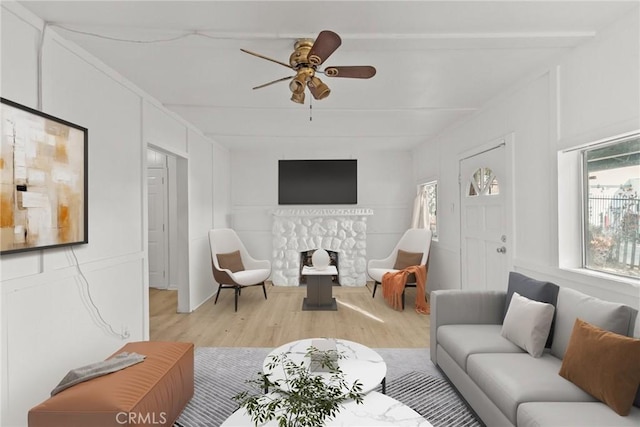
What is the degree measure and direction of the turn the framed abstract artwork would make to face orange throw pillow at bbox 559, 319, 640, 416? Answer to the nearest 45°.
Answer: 0° — it already faces it

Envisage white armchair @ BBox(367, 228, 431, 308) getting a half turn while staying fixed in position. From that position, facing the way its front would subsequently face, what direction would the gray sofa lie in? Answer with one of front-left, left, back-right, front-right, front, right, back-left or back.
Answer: back-right

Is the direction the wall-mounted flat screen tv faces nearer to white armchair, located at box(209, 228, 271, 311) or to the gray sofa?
the gray sofa

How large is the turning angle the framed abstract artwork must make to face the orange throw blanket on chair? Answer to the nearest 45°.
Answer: approximately 45° to its left

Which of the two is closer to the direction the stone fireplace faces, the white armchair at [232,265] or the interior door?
the white armchair

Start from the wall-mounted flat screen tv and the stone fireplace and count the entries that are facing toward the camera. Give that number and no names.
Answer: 2

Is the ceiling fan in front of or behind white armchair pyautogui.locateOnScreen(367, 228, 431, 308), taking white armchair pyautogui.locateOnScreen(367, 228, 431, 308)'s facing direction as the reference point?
in front

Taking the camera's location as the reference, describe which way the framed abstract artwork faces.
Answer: facing the viewer and to the right of the viewer

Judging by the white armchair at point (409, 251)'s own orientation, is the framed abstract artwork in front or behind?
in front

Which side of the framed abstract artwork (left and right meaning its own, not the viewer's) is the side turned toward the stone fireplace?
left

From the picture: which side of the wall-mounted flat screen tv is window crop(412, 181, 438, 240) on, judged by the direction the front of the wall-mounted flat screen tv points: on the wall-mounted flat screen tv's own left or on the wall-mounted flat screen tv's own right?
on the wall-mounted flat screen tv's own left

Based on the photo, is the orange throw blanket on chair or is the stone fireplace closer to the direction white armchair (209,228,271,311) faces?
the orange throw blanket on chair

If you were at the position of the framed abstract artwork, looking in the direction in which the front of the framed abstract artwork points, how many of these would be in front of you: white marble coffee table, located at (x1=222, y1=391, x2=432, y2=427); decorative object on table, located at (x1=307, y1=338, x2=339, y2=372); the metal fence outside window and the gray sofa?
4
